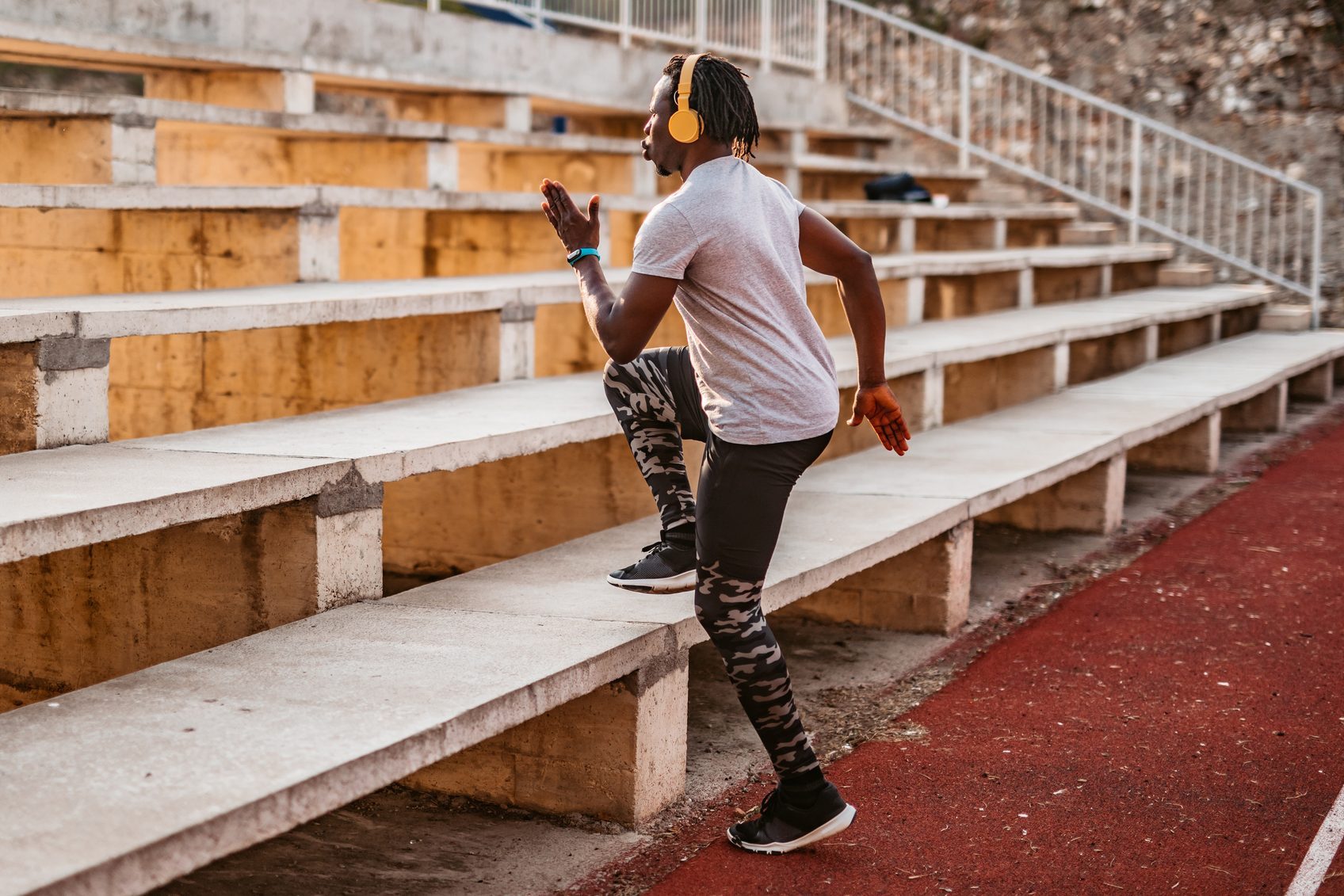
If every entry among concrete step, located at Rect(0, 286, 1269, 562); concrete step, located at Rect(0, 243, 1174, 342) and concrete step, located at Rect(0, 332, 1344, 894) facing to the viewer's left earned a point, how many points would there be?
0

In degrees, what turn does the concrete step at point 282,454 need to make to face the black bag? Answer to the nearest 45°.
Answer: approximately 135° to its left

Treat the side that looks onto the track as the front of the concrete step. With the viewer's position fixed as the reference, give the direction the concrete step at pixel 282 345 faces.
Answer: facing the viewer and to the right of the viewer

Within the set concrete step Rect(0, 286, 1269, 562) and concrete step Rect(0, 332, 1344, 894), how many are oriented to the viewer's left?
0

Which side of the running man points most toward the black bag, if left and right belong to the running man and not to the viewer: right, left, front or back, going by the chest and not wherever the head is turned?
right

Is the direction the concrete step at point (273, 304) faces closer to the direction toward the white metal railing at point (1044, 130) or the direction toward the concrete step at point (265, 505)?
the concrete step

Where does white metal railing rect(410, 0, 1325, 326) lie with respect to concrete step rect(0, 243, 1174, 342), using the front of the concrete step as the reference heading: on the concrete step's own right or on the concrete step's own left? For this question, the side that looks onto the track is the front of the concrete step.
on the concrete step's own left

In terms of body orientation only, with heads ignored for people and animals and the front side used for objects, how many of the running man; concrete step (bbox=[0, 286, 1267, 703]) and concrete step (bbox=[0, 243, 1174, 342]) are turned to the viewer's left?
1

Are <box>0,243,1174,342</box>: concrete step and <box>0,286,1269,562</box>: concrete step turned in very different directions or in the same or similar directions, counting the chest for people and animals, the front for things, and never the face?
same or similar directions

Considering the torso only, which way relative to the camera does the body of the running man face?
to the viewer's left

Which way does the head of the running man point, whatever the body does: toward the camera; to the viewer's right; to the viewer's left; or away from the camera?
to the viewer's left

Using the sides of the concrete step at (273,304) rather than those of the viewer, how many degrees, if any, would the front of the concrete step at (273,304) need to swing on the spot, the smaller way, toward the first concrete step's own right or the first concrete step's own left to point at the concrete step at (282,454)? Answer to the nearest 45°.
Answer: approximately 45° to the first concrete step's own right

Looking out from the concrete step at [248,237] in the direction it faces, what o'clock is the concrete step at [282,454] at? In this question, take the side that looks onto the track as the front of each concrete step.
the concrete step at [282,454] is roughly at 1 o'clock from the concrete step at [248,237].
